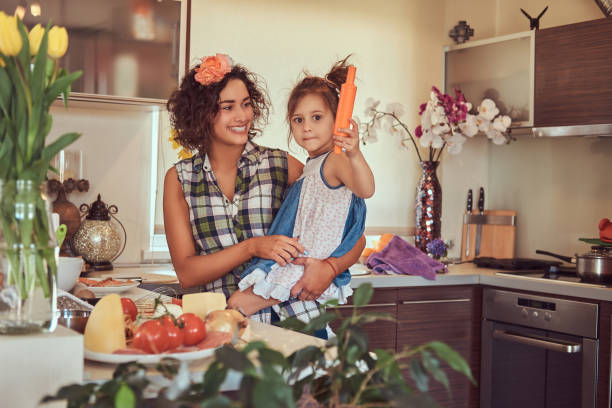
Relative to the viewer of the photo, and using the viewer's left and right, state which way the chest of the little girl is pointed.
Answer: facing the viewer and to the left of the viewer

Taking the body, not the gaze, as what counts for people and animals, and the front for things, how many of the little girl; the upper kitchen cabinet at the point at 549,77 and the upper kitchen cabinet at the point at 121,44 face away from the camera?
0

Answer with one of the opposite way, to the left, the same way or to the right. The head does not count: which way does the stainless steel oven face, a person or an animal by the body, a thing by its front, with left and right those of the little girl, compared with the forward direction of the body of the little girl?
the same way

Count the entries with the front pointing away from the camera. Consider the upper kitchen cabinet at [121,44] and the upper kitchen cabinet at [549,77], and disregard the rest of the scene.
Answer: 0

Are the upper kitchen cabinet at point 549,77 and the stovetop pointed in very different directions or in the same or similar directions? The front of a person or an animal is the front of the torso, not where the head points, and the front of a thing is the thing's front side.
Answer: same or similar directions

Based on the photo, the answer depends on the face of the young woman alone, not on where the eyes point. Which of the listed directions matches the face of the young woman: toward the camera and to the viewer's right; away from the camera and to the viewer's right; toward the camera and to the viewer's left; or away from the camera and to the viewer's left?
toward the camera and to the viewer's right

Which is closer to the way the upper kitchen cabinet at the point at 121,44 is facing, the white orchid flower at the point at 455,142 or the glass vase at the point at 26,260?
the glass vase

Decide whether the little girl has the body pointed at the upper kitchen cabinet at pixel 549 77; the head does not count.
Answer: no

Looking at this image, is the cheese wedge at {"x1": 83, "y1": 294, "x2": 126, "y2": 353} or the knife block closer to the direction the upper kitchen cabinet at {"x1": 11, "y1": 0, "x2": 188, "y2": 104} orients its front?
the cheese wedge

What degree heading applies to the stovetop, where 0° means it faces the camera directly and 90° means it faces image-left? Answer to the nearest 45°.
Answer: approximately 45°

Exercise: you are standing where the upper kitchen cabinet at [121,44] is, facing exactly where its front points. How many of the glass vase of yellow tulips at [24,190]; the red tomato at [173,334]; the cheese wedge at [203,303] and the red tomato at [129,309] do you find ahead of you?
4

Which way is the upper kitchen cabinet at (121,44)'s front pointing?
toward the camera

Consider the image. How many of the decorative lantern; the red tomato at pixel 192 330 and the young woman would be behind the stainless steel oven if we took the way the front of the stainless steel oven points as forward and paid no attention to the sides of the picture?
0

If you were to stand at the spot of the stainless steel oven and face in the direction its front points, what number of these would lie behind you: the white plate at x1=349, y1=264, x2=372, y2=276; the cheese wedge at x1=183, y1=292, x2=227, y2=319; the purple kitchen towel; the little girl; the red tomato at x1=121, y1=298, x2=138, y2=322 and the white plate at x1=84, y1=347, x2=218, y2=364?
0

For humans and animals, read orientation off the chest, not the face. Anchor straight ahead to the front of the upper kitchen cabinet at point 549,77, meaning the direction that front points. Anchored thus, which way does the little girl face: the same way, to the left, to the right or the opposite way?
the same way

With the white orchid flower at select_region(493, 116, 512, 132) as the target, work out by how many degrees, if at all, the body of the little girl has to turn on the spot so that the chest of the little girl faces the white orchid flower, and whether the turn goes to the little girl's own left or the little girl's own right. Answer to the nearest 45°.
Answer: approximately 180°

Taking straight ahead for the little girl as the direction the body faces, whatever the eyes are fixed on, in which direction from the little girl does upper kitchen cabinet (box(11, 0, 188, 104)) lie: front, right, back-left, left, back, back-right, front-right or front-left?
right

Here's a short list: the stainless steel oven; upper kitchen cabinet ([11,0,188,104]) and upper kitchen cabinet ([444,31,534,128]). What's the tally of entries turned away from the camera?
0

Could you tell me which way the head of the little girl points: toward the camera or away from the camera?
toward the camera
